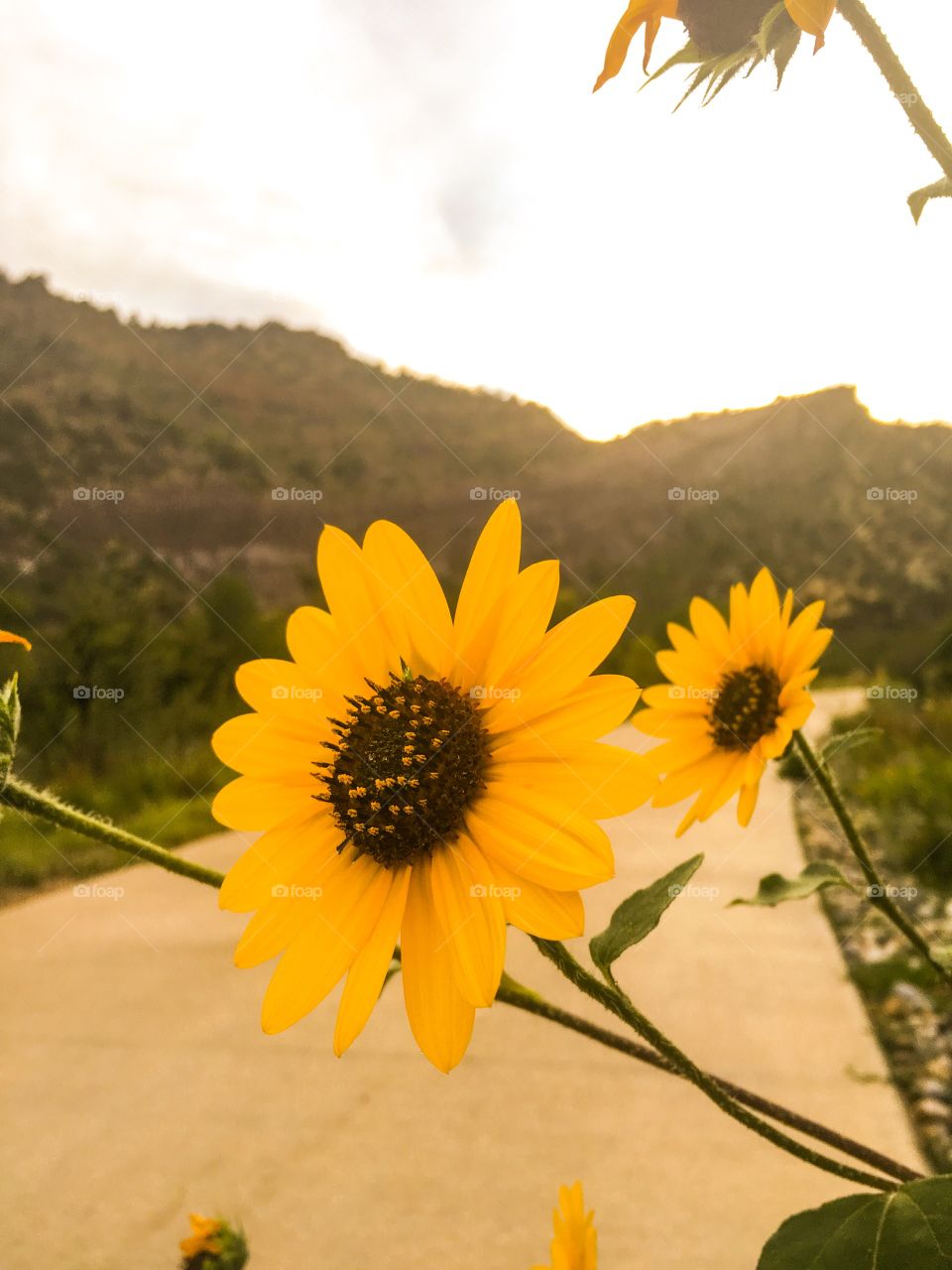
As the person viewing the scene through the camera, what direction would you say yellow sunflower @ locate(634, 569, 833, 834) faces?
facing the viewer and to the left of the viewer

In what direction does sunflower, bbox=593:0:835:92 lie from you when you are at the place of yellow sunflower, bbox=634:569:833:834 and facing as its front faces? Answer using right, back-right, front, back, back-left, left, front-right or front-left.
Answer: front-left

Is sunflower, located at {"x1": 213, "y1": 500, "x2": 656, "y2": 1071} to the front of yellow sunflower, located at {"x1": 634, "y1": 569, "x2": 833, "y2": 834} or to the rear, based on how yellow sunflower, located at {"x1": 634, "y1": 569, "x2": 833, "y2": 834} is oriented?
to the front
